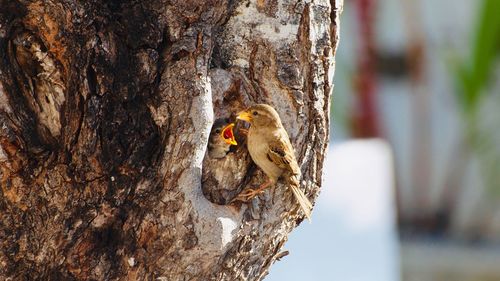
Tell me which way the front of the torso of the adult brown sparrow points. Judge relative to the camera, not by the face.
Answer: to the viewer's left
